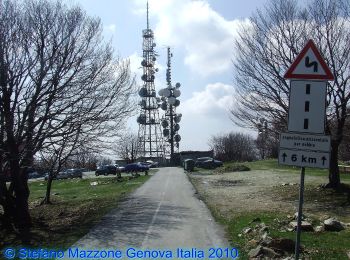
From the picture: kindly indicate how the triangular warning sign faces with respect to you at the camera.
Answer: facing the viewer

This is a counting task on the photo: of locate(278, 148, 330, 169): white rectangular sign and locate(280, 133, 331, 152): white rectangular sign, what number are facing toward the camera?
2

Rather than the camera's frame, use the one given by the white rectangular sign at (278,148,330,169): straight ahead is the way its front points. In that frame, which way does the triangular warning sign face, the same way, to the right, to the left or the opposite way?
the same way

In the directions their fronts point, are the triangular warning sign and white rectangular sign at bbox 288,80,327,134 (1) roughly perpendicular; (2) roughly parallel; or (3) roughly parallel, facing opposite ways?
roughly parallel

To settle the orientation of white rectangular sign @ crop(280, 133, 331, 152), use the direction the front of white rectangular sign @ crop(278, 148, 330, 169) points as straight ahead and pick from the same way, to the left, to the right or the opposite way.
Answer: the same way

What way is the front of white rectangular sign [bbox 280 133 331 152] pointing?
toward the camera

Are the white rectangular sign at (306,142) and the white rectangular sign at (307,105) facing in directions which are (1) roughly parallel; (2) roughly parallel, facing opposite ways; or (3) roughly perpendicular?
roughly parallel

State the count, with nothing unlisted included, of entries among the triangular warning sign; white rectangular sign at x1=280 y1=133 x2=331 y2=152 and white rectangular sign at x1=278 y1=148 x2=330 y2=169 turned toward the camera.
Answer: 3

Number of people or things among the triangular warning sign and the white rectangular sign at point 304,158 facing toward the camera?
2

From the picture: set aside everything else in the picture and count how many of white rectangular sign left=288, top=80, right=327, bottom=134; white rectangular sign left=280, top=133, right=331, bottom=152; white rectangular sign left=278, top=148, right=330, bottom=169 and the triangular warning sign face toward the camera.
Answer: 4

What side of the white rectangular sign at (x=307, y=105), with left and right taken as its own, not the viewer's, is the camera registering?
front

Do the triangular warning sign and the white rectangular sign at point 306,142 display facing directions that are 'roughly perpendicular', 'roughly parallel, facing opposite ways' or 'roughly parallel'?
roughly parallel

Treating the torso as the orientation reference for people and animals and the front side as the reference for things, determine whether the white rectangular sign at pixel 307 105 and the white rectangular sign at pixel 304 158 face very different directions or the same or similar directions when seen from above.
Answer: same or similar directions
